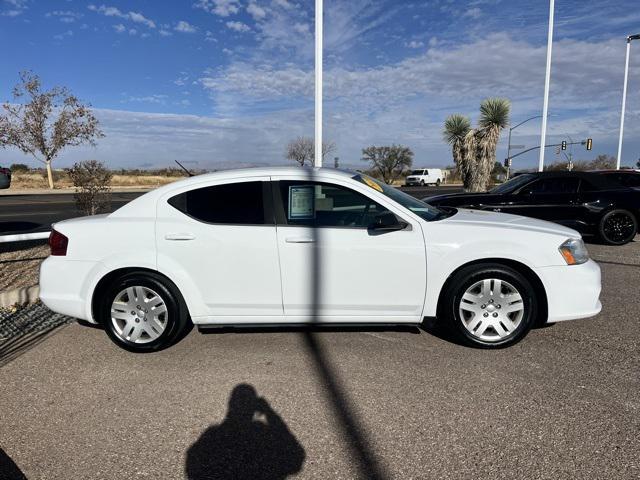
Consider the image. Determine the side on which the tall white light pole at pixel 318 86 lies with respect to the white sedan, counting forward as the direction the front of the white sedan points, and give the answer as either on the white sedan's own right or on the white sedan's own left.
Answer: on the white sedan's own left

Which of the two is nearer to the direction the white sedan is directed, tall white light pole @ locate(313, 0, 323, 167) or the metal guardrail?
the tall white light pole

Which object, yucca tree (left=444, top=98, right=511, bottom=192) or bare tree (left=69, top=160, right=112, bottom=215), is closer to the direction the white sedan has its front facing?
the yucca tree

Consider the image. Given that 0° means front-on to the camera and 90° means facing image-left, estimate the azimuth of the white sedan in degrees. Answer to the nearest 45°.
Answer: approximately 270°

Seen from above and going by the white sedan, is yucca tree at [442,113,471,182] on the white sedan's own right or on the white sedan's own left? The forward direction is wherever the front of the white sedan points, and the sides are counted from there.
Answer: on the white sedan's own left

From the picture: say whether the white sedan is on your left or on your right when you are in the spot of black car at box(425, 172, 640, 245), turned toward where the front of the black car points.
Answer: on your left

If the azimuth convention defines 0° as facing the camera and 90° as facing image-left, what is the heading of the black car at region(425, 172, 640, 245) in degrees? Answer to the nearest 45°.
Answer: approximately 90°

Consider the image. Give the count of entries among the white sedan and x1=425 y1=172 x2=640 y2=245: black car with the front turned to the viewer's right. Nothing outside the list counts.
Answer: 1

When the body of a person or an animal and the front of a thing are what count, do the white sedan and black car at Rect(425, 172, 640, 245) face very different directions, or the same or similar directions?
very different directions
